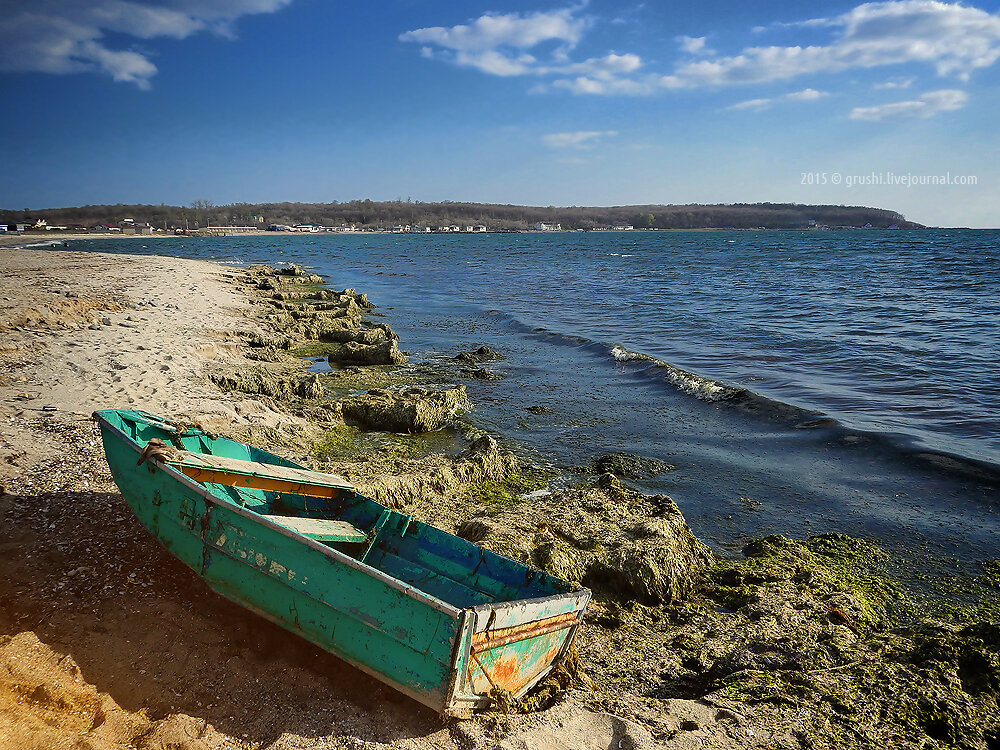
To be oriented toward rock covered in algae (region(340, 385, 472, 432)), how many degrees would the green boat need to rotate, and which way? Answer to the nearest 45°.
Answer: approximately 45° to its right

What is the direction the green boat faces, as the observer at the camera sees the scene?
facing away from the viewer and to the left of the viewer

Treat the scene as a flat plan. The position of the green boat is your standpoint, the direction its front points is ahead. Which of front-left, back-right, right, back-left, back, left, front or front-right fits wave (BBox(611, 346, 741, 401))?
right

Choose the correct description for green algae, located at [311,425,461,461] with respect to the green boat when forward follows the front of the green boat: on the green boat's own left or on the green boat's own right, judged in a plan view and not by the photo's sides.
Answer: on the green boat's own right

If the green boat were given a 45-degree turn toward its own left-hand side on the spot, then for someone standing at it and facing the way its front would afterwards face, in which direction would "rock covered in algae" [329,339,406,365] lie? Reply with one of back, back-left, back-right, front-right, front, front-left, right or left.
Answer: right

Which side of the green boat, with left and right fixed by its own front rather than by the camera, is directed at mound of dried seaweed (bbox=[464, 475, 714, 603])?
right

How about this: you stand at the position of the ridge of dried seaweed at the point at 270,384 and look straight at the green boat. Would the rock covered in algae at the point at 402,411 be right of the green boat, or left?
left

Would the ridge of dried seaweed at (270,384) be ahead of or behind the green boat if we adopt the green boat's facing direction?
ahead
